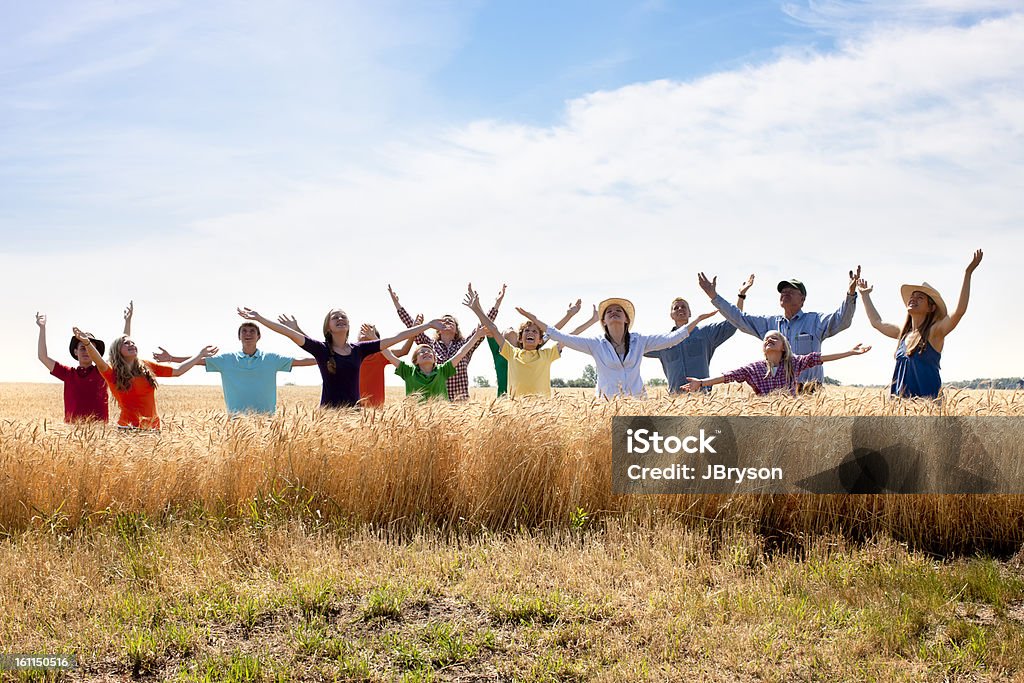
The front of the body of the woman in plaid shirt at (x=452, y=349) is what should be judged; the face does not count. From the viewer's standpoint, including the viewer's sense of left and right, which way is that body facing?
facing the viewer

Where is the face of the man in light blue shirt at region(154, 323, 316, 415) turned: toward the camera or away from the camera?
toward the camera

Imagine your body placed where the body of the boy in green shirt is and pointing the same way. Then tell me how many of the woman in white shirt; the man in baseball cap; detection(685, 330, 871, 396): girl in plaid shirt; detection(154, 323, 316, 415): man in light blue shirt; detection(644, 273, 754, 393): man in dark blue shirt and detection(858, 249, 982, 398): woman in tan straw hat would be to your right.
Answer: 1

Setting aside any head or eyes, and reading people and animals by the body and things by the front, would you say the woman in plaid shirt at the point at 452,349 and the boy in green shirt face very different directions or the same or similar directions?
same or similar directions

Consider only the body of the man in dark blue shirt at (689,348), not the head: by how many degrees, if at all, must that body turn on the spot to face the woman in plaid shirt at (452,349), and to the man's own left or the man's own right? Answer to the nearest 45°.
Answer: approximately 45° to the man's own right

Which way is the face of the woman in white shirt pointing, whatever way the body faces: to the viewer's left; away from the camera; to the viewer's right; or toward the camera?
toward the camera

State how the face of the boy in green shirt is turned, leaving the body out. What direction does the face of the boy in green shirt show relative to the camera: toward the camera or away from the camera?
toward the camera

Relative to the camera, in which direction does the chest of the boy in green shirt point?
toward the camera
